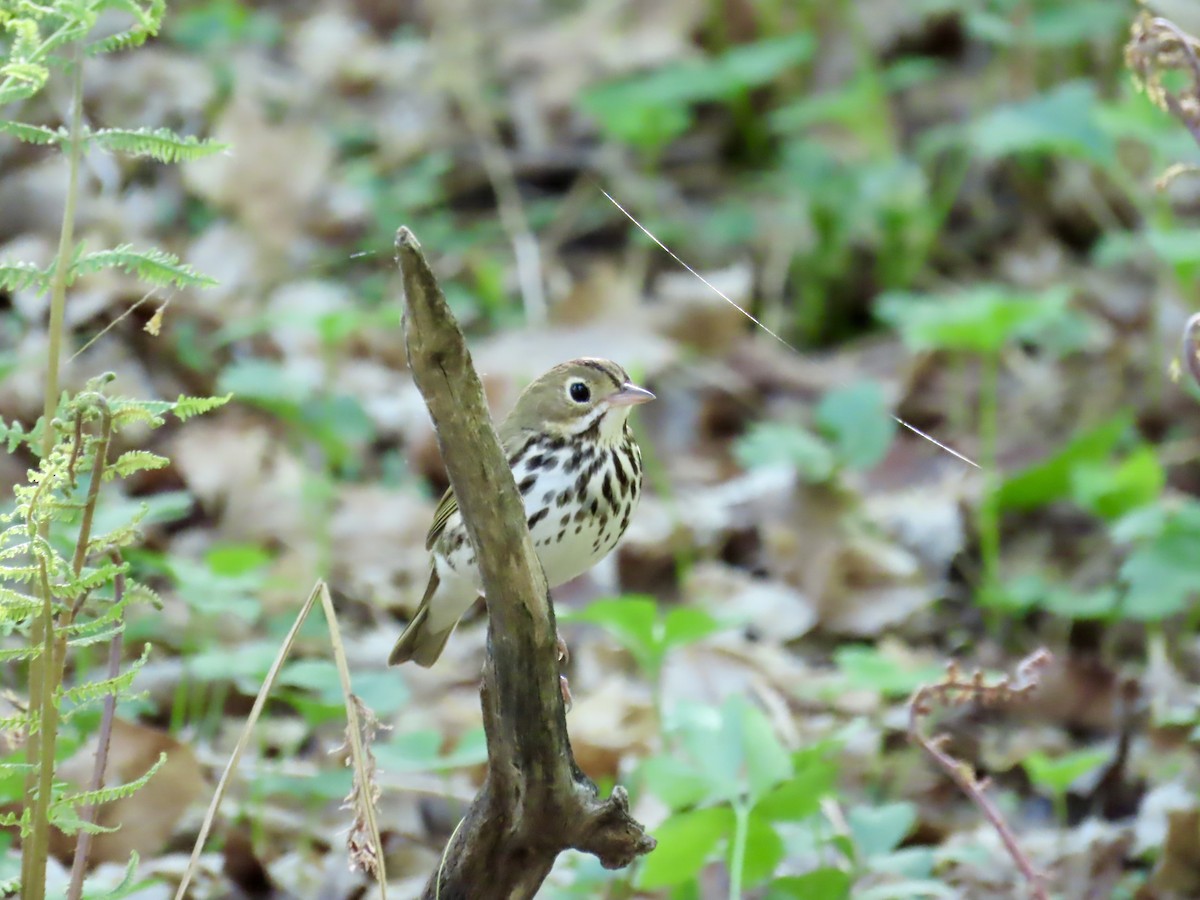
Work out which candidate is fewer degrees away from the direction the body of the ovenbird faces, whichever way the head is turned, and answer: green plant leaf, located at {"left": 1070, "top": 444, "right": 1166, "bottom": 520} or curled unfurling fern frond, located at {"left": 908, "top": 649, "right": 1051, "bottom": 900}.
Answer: the curled unfurling fern frond

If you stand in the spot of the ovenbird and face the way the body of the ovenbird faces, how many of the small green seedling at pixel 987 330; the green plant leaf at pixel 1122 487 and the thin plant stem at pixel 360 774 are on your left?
2

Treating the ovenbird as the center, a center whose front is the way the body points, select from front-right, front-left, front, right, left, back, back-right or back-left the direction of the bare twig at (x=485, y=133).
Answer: back-left

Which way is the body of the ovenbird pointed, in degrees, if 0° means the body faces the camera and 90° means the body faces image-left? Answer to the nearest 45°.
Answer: approximately 315°

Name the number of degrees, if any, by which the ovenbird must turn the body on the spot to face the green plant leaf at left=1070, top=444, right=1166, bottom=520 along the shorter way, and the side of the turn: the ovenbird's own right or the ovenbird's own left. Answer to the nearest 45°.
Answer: approximately 90° to the ovenbird's own left
